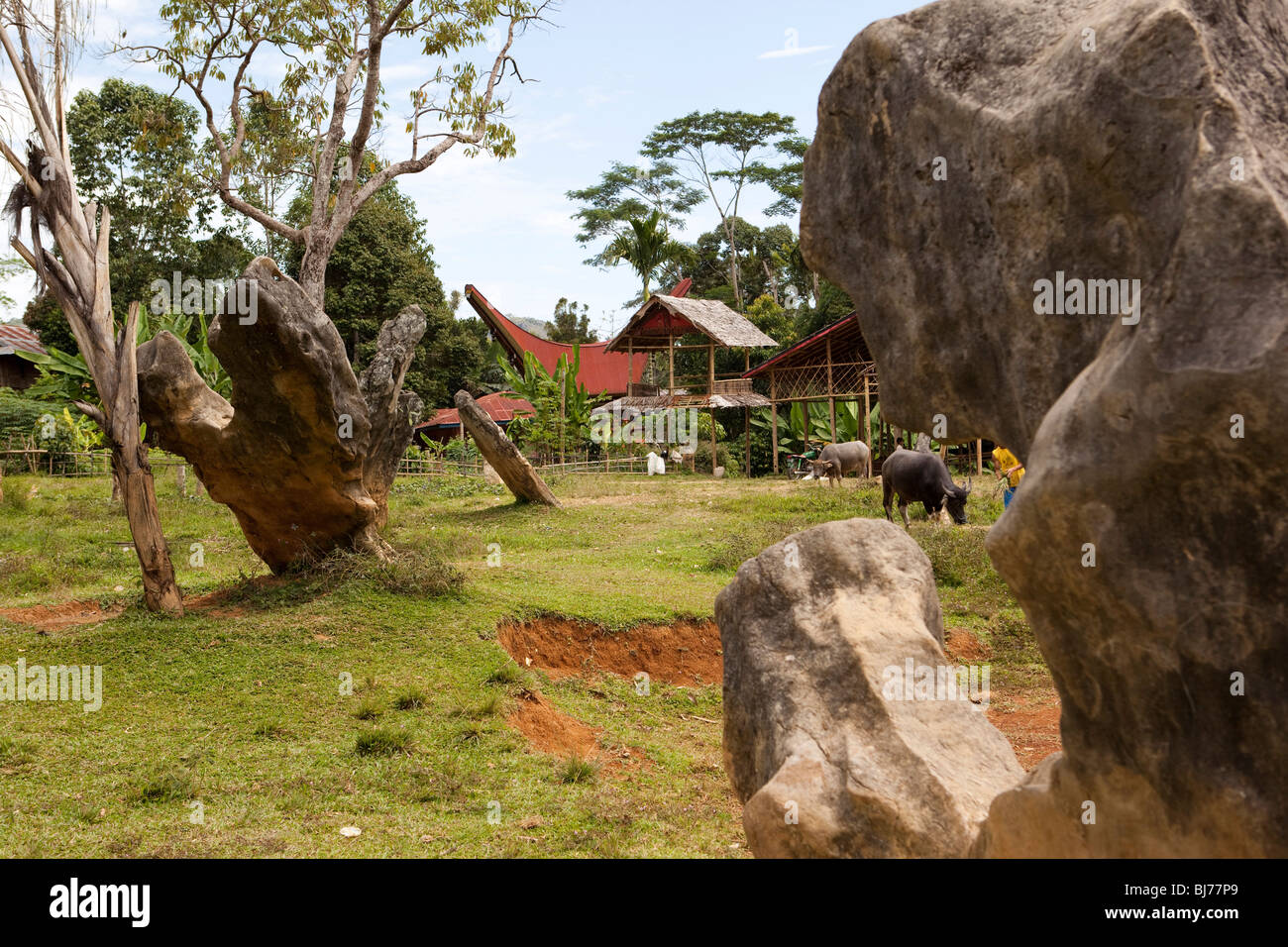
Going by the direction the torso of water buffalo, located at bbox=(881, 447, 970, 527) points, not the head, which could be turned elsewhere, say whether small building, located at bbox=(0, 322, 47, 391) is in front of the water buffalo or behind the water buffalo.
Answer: behind

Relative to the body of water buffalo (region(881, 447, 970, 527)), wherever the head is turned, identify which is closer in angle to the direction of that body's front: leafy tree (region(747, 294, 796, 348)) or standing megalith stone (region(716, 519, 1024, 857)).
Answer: the standing megalith stone

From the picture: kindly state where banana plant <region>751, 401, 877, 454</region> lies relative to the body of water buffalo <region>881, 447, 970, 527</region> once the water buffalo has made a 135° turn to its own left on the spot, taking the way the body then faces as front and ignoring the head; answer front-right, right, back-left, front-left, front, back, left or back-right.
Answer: front

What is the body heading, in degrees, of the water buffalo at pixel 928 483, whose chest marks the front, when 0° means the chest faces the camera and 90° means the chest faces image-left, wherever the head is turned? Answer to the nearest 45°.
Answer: approximately 315°

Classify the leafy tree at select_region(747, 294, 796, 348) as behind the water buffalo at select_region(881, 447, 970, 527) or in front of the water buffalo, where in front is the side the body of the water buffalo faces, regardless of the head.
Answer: behind

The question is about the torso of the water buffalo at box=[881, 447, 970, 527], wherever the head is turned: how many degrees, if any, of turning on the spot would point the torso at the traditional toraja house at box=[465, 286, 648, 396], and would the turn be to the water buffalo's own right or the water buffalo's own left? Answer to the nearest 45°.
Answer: approximately 180°

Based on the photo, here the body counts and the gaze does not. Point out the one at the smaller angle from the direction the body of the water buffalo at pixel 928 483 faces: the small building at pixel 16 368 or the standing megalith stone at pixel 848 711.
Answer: the standing megalith stone

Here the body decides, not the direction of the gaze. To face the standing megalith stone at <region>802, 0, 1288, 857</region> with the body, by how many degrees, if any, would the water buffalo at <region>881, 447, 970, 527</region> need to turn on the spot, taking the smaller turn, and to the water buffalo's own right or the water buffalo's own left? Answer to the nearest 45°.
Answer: approximately 45° to the water buffalo's own right

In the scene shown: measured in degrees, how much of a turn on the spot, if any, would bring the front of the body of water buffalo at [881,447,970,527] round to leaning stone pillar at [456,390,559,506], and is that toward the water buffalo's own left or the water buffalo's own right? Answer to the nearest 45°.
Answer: approximately 135° to the water buffalo's own right

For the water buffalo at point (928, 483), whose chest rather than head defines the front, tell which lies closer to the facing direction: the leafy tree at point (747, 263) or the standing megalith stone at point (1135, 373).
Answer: the standing megalith stone

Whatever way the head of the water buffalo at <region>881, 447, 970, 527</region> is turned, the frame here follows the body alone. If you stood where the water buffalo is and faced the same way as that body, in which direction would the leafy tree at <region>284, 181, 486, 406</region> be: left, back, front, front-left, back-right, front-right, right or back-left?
back
